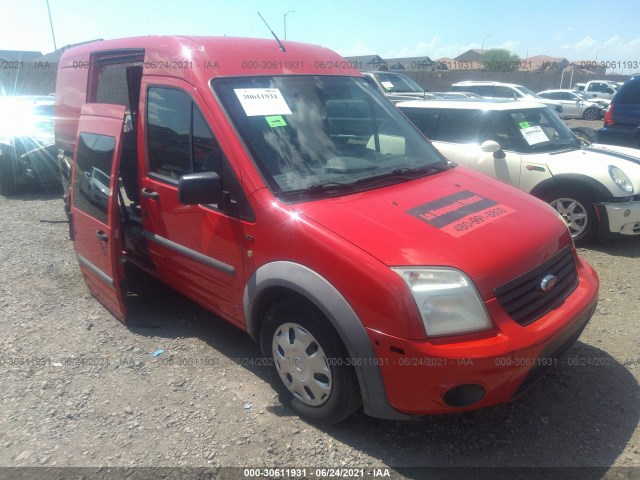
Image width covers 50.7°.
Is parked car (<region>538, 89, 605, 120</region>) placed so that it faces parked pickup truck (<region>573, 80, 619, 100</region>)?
no

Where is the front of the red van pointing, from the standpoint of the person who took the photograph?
facing the viewer and to the right of the viewer

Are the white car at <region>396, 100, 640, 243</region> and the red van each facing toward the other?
no

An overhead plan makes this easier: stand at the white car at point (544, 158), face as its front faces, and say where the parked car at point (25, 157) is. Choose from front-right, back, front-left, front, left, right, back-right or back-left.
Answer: back-right

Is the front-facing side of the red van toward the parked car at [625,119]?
no

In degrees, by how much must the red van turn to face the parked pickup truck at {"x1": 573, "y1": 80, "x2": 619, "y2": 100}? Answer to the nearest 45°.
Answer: approximately 90° to its left

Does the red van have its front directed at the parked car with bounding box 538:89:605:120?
no
